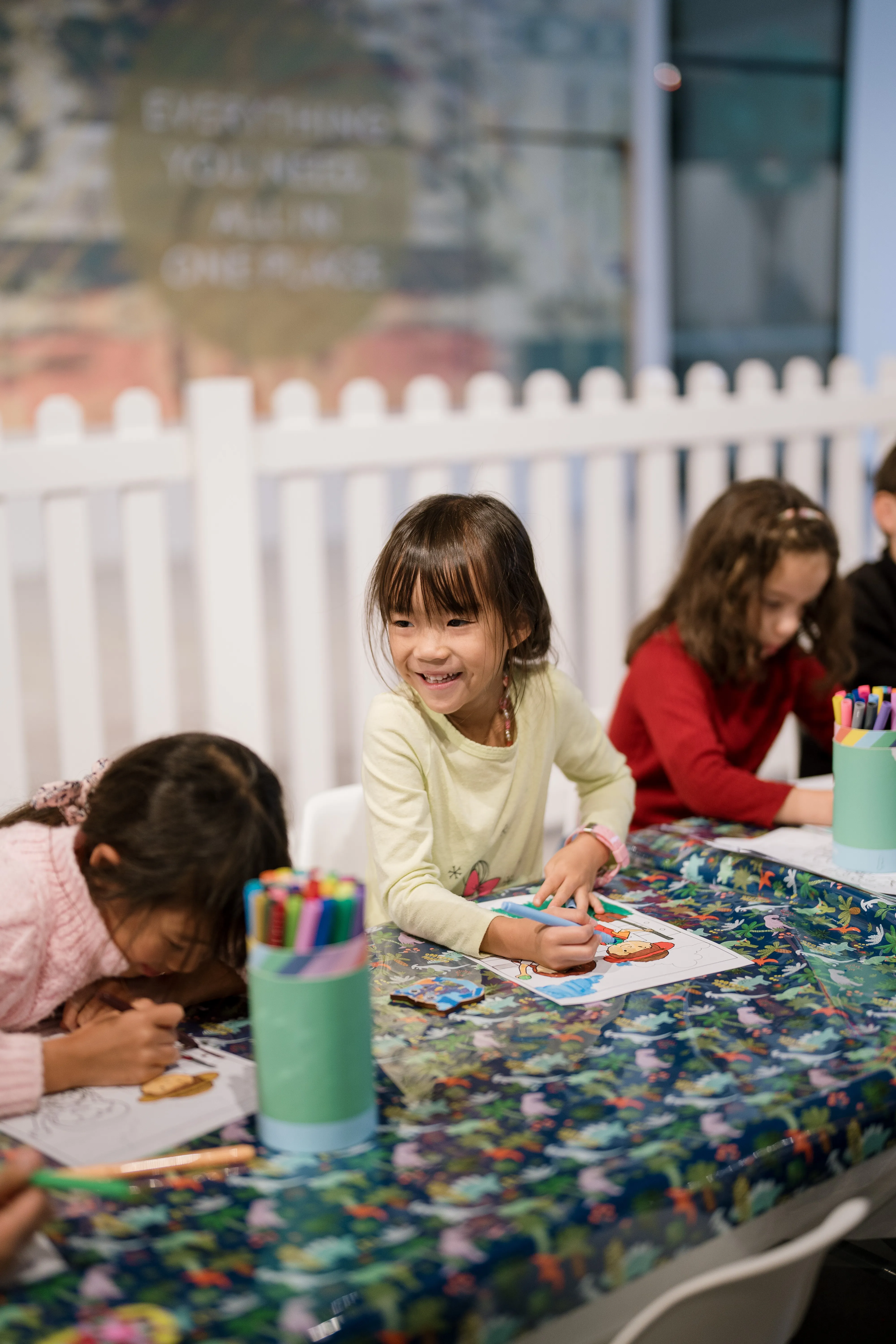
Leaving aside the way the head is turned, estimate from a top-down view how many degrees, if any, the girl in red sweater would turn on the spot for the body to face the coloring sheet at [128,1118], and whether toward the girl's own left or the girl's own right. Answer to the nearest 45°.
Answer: approximately 45° to the girl's own right

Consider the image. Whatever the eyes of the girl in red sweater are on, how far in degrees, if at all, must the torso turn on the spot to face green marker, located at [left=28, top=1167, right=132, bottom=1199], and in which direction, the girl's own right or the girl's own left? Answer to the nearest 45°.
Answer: approximately 45° to the girl's own right

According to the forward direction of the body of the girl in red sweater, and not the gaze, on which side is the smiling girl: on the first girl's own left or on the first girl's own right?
on the first girl's own right

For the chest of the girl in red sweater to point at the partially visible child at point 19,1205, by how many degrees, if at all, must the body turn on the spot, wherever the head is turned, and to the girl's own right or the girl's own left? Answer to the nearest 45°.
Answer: approximately 45° to the girl's own right

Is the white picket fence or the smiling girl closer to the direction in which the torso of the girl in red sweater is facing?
the smiling girl
